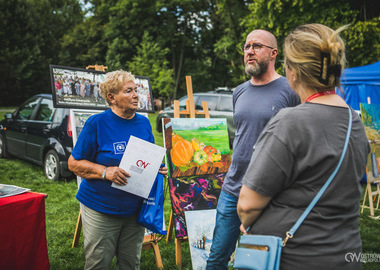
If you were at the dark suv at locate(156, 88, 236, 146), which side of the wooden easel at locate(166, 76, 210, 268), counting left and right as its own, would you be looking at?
back

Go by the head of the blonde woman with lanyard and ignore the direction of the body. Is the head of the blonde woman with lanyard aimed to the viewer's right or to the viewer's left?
to the viewer's left

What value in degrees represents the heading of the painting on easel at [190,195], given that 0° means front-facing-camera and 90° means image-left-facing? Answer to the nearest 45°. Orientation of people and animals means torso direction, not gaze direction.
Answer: approximately 0°

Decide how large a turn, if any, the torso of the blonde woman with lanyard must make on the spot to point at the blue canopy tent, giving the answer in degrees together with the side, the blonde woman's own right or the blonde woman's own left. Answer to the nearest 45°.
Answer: approximately 45° to the blonde woman's own right

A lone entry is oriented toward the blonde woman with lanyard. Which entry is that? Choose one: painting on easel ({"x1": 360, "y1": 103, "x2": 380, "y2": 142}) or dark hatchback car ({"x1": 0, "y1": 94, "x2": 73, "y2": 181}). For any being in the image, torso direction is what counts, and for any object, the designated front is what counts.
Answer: the painting on easel

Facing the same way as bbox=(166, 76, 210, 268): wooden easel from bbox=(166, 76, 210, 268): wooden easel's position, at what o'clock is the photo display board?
The photo display board is roughly at 3 o'clock from the wooden easel.

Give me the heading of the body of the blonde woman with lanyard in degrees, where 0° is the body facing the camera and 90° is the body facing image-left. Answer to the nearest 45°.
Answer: approximately 135°

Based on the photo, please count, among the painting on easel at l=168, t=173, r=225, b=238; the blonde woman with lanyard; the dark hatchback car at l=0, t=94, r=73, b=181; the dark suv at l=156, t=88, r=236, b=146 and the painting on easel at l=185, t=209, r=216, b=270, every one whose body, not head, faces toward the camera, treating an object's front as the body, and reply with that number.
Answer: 2

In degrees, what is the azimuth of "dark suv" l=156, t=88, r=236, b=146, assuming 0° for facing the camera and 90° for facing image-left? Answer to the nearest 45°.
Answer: approximately 90°

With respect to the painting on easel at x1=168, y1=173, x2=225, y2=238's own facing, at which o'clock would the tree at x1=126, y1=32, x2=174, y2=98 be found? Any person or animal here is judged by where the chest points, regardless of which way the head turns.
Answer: The tree is roughly at 6 o'clock from the painting on easel.

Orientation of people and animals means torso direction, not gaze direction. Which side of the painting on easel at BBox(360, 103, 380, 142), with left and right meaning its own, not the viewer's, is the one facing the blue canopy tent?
back
